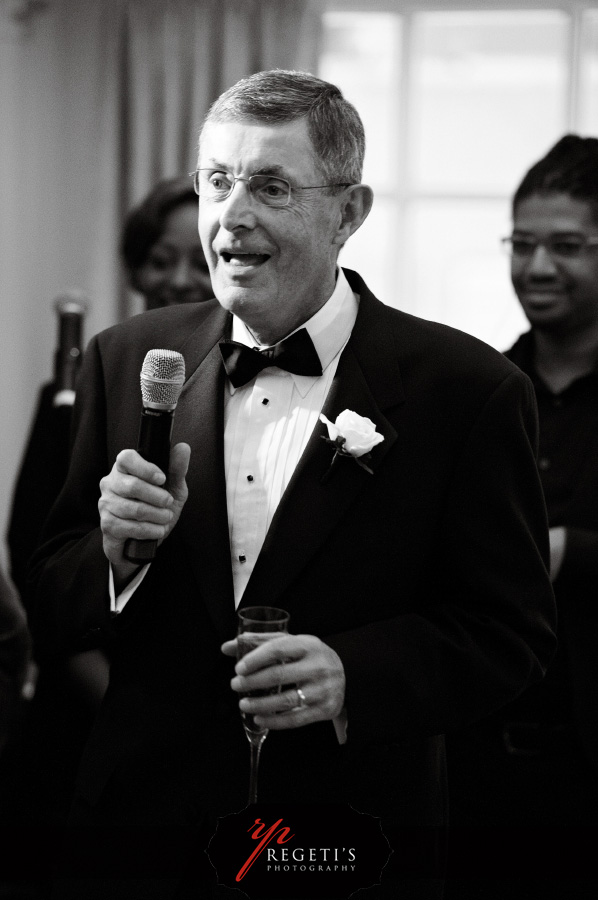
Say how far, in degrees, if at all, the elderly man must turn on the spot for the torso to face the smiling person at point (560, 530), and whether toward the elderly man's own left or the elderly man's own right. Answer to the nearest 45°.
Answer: approximately 180°

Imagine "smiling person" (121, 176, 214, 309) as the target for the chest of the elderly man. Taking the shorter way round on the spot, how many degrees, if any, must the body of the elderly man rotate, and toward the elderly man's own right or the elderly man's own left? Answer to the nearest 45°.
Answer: approximately 135° to the elderly man's own right

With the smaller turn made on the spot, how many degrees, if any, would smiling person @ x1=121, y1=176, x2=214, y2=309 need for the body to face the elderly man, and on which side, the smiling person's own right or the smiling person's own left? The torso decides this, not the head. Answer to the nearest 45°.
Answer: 0° — they already face them

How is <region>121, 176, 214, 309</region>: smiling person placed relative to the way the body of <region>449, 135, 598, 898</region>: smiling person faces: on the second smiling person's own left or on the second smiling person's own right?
on the second smiling person's own right

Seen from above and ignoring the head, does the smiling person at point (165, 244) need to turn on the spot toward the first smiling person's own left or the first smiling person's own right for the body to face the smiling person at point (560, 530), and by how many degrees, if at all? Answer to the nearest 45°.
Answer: approximately 45° to the first smiling person's own left

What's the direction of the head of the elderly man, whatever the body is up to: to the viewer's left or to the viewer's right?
to the viewer's left
